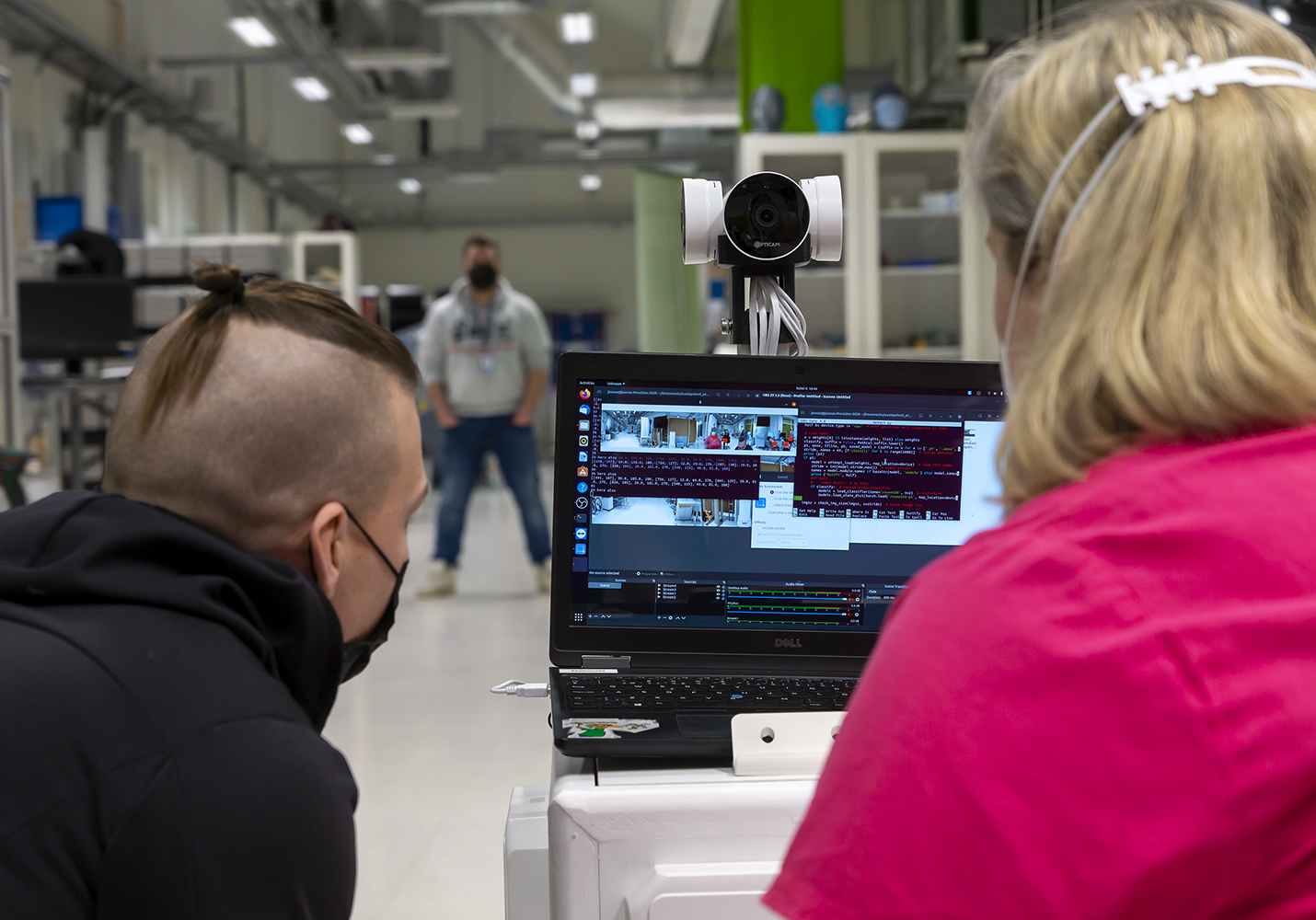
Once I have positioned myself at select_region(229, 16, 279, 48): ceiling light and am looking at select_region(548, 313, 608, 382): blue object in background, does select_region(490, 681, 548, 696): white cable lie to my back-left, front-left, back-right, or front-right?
back-right

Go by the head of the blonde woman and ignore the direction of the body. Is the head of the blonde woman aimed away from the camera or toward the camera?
away from the camera

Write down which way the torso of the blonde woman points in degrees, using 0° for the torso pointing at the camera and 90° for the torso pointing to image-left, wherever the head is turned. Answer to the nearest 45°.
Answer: approximately 135°

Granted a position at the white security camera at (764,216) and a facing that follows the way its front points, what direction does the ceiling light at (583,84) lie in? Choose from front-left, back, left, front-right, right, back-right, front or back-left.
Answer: back

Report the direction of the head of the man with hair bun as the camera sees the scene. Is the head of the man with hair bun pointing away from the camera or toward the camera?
away from the camera

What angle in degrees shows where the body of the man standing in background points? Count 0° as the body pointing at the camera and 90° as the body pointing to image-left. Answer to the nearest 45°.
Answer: approximately 0°
